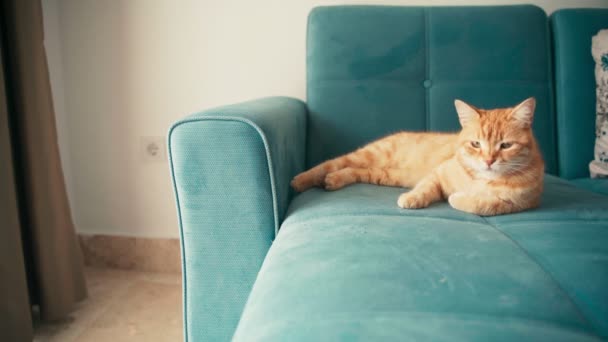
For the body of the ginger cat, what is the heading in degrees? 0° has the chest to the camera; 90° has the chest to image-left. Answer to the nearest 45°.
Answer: approximately 315°

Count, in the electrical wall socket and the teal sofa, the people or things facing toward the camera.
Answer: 2

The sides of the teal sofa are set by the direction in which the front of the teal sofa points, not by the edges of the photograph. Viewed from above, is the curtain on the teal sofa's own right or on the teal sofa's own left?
on the teal sofa's own right

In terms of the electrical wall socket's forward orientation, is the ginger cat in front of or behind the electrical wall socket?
in front

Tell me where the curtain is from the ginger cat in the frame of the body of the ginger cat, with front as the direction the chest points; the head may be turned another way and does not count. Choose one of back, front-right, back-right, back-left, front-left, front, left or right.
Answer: back-right

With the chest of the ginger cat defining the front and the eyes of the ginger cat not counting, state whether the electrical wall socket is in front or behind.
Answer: behind

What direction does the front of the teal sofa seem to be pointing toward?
toward the camera

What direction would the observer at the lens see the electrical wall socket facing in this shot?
facing the viewer
